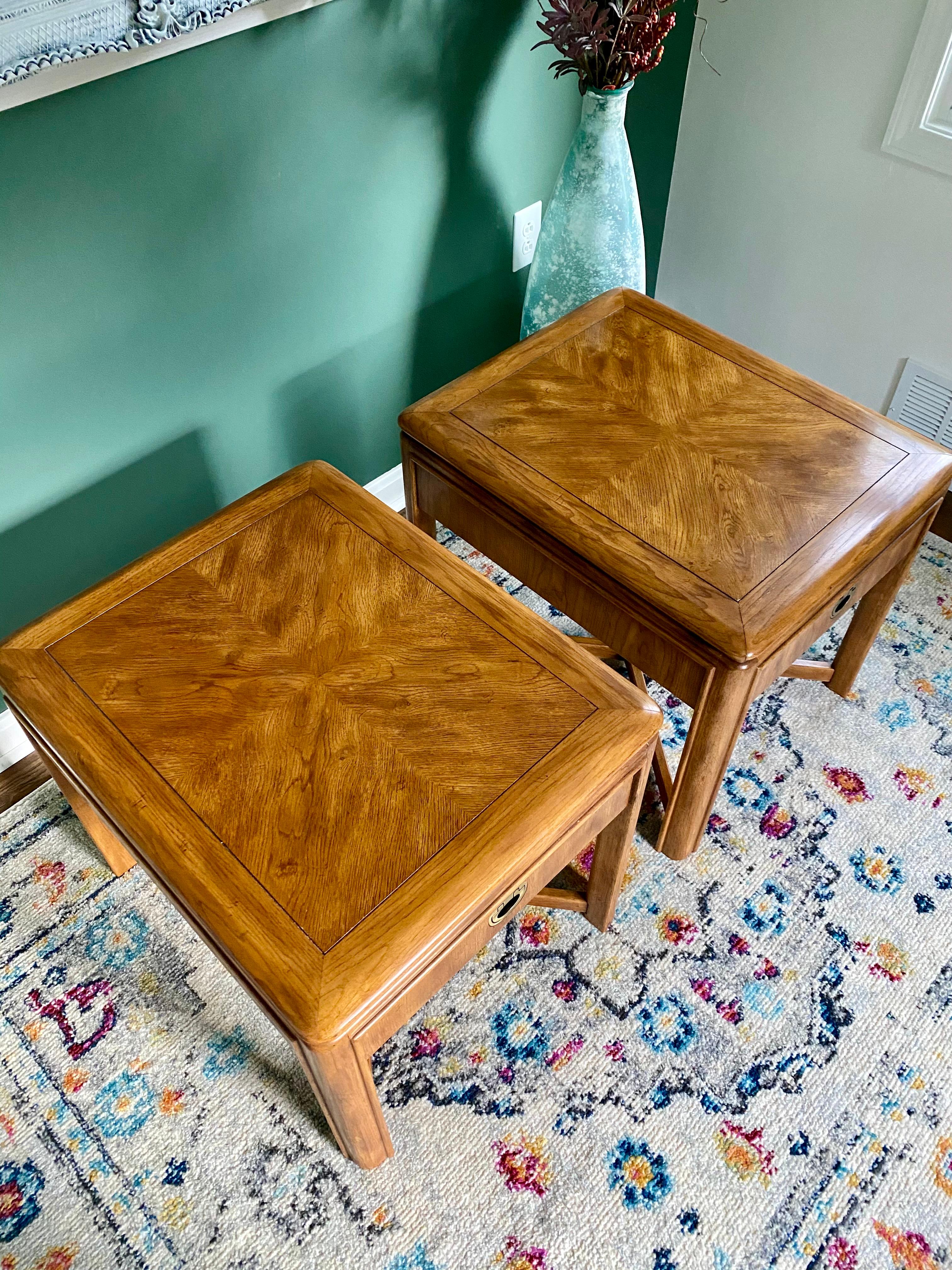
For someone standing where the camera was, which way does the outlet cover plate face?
facing the viewer and to the right of the viewer

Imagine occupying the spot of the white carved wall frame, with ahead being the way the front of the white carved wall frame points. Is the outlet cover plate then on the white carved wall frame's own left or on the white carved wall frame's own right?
on the white carved wall frame's own left

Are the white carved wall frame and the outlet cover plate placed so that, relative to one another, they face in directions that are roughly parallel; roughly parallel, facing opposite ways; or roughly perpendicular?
roughly parallel

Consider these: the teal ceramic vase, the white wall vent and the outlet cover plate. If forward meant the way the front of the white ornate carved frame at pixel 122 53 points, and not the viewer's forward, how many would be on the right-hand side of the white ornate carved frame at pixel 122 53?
0

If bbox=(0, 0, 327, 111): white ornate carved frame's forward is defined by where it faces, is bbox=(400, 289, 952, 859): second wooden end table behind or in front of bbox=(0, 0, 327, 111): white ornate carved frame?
in front

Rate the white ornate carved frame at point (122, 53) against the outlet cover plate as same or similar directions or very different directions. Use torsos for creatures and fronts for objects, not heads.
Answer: same or similar directions

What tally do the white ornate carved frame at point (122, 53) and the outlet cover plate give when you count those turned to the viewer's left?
0

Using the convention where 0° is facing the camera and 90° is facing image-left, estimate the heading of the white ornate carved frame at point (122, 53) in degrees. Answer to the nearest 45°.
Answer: approximately 315°

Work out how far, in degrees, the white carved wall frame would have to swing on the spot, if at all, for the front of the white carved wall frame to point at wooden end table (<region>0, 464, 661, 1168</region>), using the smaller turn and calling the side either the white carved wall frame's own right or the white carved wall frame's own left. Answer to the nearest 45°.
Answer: approximately 45° to the white carved wall frame's own right

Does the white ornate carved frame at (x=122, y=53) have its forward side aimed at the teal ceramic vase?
no

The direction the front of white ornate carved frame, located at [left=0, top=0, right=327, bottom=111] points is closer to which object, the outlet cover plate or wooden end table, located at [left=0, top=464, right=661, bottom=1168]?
the wooden end table
